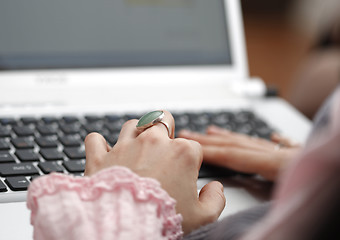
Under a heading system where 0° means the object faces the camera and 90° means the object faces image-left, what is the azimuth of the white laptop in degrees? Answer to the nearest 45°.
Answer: approximately 0°
